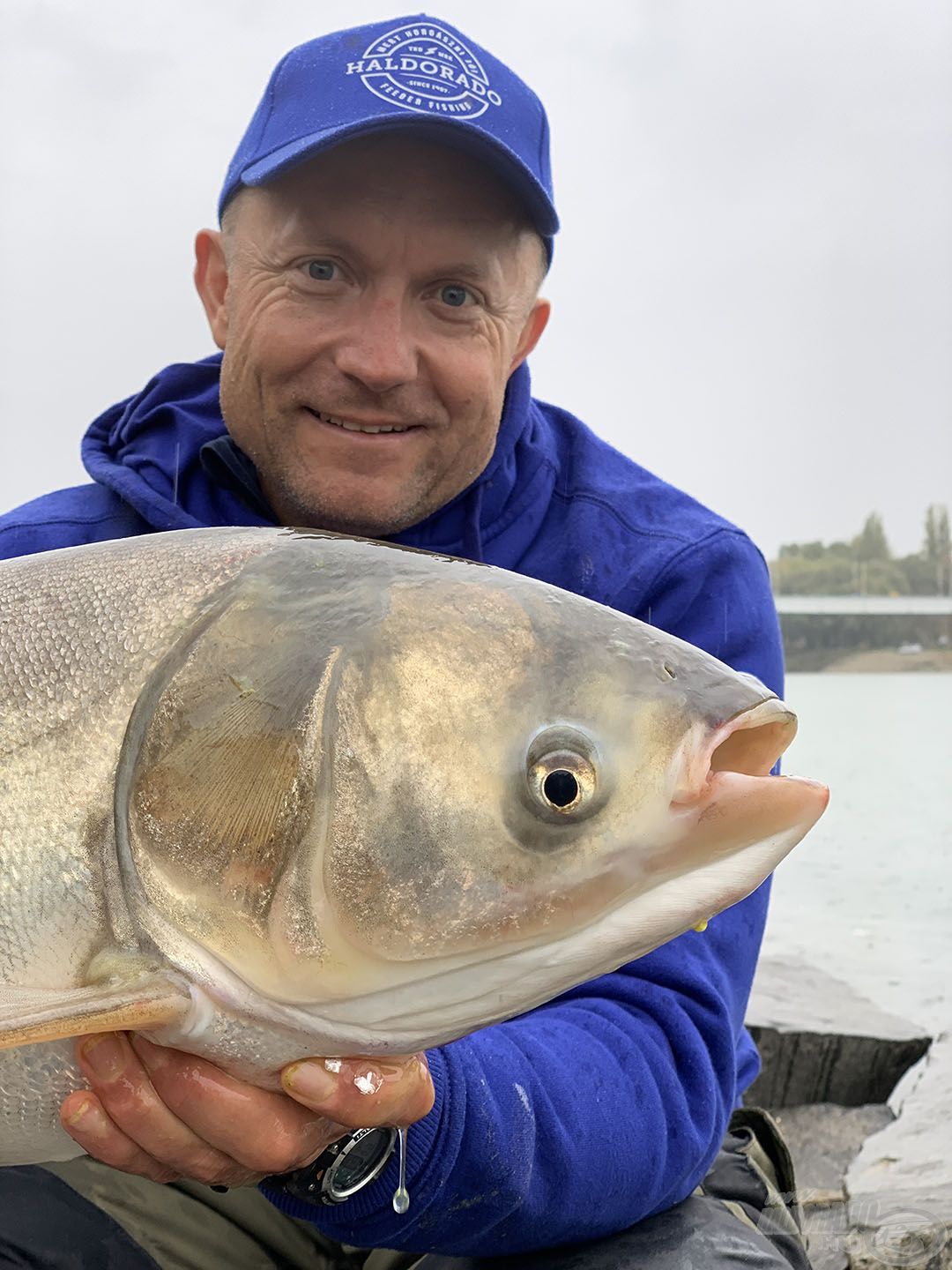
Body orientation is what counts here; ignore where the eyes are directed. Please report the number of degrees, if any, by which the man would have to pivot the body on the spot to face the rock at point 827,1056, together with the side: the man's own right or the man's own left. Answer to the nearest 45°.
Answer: approximately 135° to the man's own left

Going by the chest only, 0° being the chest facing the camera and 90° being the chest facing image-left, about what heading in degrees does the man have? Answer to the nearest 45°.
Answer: approximately 0°
